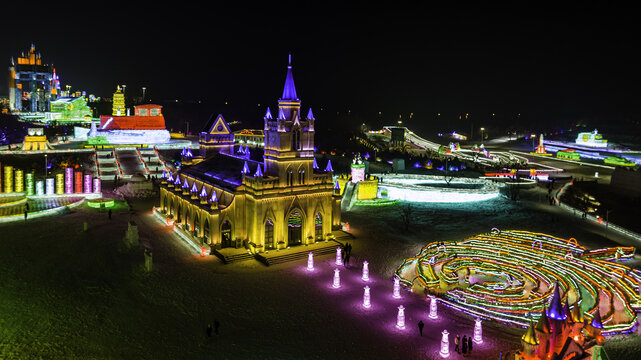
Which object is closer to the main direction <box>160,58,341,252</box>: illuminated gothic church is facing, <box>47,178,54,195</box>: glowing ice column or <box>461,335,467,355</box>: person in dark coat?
the person in dark coat

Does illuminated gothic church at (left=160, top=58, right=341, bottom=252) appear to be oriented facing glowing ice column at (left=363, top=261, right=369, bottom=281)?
yes

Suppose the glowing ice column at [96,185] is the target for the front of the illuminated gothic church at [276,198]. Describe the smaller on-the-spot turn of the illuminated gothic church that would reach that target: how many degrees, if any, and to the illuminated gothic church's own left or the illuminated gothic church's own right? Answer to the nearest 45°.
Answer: approximately 180°

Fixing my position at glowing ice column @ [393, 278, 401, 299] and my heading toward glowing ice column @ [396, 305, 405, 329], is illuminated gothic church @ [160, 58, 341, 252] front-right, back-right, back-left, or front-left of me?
back-right

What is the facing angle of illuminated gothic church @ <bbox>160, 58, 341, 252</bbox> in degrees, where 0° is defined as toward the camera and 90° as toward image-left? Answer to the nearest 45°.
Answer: approximately 315°

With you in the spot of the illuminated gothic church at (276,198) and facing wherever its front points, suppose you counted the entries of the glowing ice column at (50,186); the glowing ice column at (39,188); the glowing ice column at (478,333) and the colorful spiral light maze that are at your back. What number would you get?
2

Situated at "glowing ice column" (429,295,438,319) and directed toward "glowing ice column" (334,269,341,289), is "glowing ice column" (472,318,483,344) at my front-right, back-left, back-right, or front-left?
back-left

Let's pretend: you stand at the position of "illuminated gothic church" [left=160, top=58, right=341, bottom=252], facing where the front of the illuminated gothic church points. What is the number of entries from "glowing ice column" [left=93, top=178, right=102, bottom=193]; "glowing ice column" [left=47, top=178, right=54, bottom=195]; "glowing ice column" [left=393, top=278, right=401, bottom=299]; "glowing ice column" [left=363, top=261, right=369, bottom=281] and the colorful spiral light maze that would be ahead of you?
3
